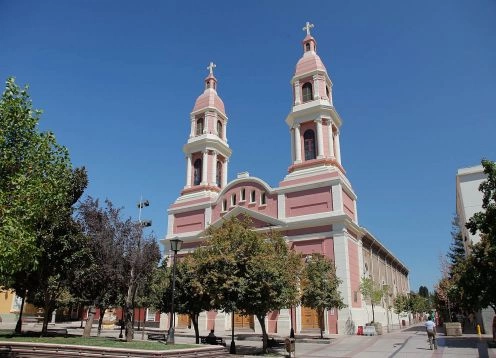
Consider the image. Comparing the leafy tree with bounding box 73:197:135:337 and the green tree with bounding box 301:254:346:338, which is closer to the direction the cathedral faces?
the leafy tree

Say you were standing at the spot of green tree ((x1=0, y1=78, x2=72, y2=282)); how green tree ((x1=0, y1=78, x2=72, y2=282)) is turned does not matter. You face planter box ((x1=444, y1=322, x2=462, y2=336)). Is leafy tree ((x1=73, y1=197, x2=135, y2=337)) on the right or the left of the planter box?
left

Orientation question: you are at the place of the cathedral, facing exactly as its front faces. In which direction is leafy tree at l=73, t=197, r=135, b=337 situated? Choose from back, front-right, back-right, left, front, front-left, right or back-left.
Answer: front

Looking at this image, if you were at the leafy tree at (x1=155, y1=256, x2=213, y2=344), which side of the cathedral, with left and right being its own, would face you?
front

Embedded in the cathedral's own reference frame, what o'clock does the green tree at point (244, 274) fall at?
The green tree is roughly at 11 o'clock from the cathedral.

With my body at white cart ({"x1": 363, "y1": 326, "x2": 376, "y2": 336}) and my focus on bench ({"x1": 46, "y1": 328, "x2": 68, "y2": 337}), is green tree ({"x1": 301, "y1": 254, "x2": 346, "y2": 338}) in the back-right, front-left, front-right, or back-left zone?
front-left

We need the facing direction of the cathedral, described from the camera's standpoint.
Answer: facing the viewer and to the left of the viewer

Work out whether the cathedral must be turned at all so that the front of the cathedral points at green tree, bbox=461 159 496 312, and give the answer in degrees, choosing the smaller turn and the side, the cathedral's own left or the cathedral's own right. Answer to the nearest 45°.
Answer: approximately 90° to the cathedral's own left

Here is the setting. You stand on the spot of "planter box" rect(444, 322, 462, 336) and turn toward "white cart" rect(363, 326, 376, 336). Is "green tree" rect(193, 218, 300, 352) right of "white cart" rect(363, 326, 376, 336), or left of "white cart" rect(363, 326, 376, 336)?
left

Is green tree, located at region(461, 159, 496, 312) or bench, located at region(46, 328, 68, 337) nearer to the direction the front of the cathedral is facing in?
the bench

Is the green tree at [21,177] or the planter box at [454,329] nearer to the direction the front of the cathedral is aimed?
the green tree

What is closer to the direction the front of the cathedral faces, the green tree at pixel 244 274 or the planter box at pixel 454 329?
the green tree
